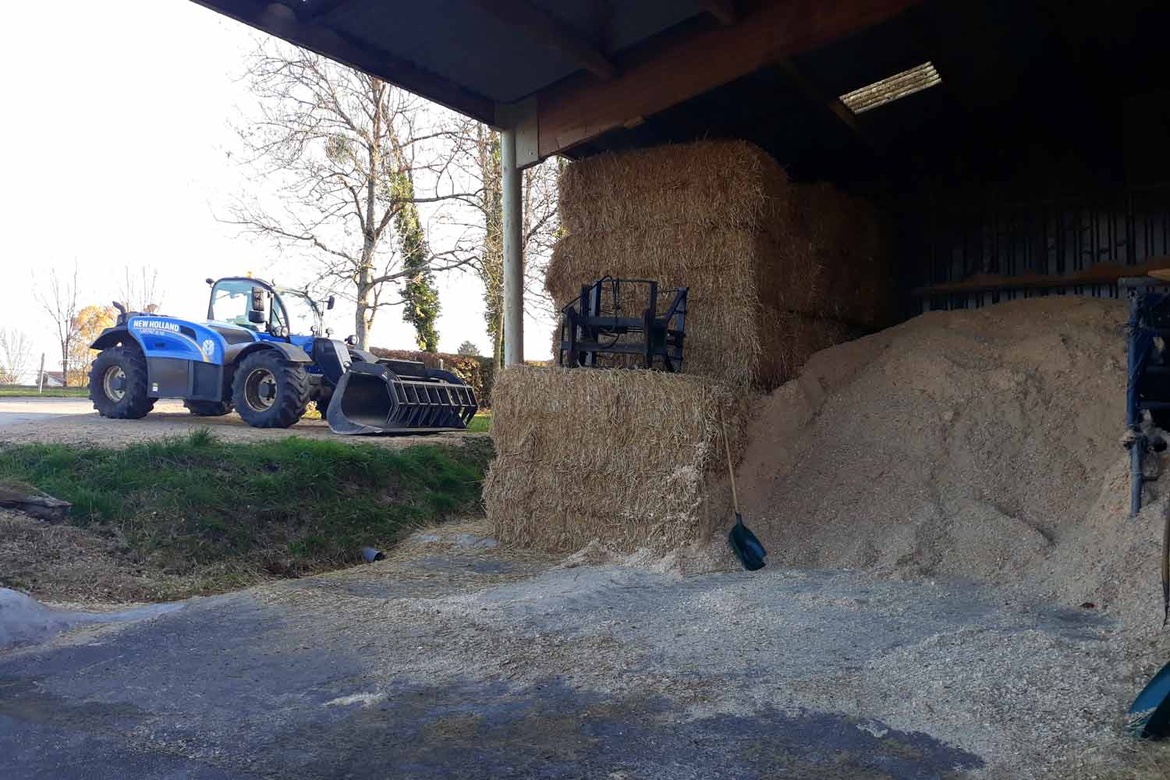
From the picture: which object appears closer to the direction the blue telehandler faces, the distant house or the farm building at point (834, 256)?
the farm building

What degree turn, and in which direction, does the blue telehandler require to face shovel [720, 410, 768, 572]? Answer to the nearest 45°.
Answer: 0° — it already faces it

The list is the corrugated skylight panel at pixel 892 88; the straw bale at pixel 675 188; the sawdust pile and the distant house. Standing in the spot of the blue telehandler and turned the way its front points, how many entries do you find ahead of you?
3

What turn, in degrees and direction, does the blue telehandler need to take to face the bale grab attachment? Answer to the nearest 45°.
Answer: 0° — it already faces it

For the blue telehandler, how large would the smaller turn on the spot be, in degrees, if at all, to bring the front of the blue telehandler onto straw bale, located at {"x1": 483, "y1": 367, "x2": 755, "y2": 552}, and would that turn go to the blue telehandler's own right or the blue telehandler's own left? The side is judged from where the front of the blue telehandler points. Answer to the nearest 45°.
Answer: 0° — it already faces it

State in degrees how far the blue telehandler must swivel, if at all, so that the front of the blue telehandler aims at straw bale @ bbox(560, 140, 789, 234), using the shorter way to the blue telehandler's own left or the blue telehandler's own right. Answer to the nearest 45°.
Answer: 0° — it already faces it

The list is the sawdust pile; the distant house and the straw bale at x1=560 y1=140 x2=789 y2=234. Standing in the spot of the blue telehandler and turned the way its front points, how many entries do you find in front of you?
2

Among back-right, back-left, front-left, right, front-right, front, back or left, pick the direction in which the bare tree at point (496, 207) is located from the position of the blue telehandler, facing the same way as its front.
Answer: left

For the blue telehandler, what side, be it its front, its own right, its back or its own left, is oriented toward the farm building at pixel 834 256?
front

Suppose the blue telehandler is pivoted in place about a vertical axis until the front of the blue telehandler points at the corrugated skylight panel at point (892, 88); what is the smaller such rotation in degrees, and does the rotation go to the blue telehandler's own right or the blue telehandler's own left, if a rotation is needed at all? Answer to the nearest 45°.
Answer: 0° — it already faces it

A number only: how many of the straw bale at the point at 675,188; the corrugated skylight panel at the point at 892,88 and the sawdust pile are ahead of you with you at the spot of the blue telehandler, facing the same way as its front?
3
